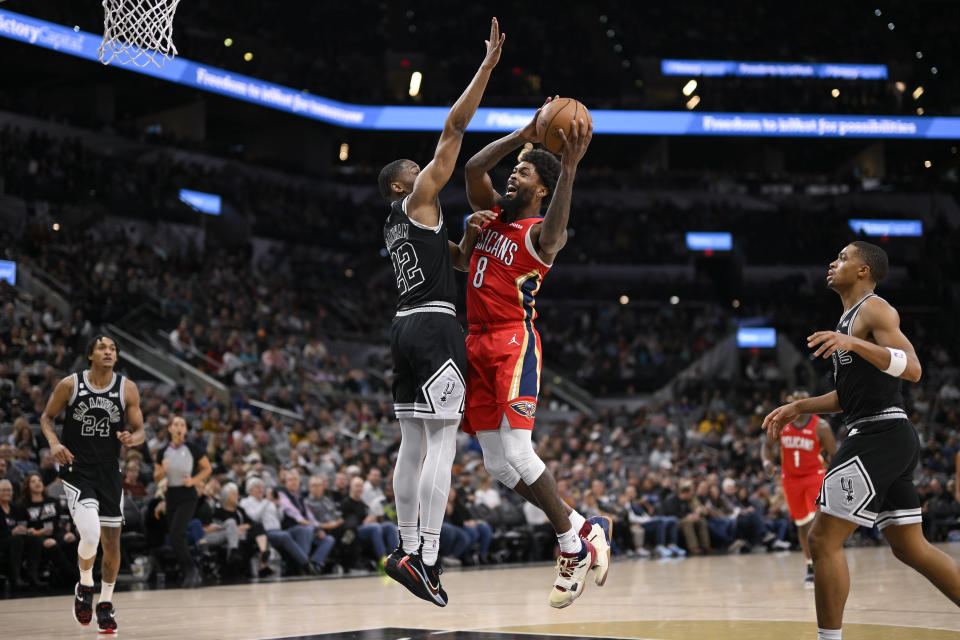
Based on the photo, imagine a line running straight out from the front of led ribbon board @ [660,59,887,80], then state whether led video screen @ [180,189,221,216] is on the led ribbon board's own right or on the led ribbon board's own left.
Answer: on the led ribbon board's own right

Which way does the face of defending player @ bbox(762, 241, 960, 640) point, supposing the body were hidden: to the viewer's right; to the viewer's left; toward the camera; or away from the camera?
to the viewer's left

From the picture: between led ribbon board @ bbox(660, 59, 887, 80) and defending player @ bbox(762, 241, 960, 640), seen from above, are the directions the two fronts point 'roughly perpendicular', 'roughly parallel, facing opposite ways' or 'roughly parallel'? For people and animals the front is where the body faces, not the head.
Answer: roughly perpendicular

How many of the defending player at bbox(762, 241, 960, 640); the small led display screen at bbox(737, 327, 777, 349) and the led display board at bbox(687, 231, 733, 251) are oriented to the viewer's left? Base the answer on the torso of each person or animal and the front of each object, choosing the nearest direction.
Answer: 1

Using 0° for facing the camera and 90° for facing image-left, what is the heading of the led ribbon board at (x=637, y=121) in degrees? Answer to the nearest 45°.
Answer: approximately 0°

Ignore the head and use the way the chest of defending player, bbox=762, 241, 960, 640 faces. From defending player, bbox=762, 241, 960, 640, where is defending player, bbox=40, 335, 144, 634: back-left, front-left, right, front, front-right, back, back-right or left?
front

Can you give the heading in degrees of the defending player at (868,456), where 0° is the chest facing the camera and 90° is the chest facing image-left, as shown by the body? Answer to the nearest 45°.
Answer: approximately 90°

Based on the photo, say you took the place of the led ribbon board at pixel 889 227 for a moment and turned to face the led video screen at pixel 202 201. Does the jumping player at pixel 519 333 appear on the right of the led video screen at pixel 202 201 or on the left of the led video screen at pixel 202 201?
left

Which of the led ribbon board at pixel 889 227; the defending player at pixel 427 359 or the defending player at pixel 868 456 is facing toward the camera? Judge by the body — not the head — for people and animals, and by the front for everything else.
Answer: the led ribbon board

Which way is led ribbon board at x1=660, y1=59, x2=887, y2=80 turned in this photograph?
toward the camera

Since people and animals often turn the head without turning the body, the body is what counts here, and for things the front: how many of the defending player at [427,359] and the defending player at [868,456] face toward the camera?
0

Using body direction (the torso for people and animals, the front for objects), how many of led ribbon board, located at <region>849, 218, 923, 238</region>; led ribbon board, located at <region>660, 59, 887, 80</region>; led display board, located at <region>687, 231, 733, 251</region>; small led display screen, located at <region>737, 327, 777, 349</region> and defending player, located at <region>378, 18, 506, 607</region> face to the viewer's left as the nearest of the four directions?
0

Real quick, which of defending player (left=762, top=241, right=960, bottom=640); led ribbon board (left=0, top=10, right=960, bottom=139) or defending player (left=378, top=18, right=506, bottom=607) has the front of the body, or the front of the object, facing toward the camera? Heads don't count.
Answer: the led ribbon board

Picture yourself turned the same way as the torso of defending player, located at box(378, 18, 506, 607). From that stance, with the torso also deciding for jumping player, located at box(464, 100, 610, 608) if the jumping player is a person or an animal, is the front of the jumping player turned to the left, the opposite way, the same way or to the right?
the opposite way

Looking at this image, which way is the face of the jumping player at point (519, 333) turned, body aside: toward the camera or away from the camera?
toward the camera

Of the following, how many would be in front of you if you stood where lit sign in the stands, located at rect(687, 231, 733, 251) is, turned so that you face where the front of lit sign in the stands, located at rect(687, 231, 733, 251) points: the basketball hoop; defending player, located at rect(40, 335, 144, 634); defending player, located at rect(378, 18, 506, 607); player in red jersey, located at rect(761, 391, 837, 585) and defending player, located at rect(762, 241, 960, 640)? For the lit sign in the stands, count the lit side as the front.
5

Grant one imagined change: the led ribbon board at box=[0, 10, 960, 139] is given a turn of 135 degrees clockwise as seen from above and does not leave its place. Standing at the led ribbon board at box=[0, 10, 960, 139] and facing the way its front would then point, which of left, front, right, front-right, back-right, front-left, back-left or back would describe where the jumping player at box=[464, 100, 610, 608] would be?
back-left
